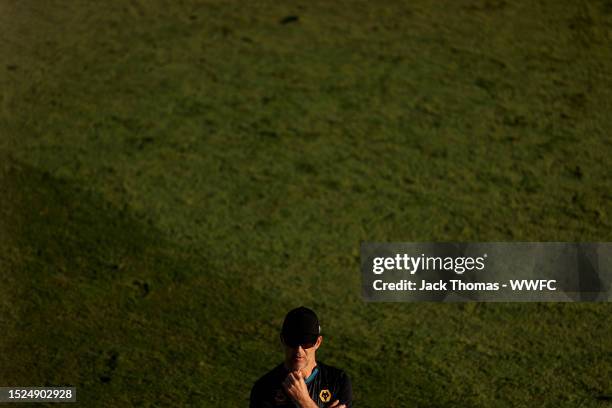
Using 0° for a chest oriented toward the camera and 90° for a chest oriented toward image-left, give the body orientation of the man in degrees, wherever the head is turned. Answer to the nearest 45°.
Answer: approximately 0°
